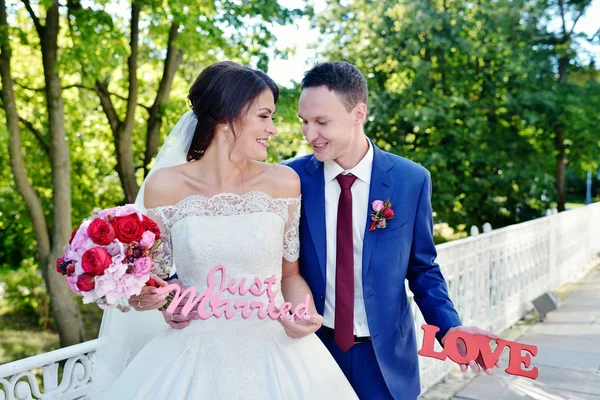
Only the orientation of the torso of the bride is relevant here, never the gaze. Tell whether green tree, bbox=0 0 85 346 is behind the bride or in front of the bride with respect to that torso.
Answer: behind

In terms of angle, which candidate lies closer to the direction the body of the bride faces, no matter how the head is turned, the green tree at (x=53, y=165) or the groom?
the groom

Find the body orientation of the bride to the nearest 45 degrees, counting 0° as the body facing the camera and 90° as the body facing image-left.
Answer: approximately 0°

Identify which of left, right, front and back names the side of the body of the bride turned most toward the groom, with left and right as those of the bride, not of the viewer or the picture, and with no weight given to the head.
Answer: left
